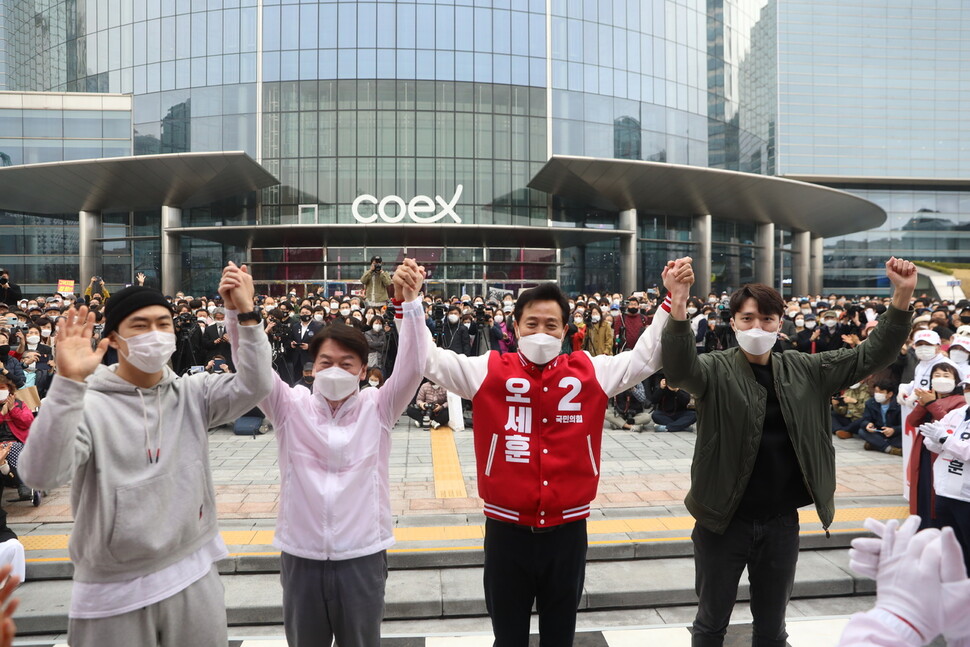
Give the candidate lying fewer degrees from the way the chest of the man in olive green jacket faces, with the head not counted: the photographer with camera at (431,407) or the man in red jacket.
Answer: the man in red jacket

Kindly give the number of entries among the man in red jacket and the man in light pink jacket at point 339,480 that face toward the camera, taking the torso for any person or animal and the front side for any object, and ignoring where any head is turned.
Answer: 2

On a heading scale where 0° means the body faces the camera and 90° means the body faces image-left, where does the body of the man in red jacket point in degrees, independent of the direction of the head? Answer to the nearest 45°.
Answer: approximately 0°

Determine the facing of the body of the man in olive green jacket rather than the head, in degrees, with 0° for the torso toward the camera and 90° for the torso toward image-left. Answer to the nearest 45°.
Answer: approximately 0°

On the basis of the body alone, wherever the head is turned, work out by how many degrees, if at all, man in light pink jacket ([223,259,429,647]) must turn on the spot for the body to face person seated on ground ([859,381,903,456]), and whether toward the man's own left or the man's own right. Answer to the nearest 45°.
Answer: approximately 135° to the man's own left

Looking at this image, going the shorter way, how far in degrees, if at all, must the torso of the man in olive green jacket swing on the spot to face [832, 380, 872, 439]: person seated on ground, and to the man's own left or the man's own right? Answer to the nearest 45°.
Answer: approximately 180°

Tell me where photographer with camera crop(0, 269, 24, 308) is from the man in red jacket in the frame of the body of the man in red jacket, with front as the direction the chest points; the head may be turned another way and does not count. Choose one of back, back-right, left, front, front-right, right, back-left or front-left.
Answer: back-right

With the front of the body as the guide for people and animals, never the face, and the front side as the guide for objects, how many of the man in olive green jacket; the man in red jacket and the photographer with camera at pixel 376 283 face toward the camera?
3
